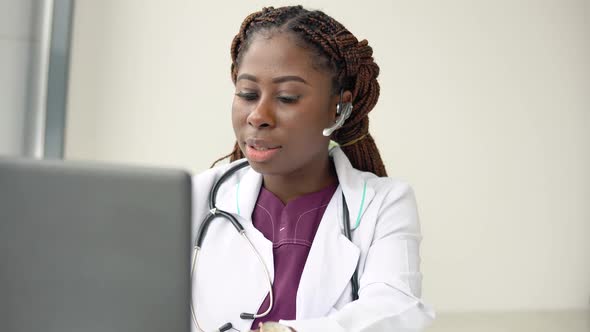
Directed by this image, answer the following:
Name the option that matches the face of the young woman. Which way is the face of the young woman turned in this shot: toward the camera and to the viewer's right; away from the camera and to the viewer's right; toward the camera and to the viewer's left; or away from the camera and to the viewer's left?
toward the camera and to the viewer's left

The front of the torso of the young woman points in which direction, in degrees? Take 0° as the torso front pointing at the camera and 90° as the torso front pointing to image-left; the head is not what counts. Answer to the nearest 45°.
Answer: approximately 45°
